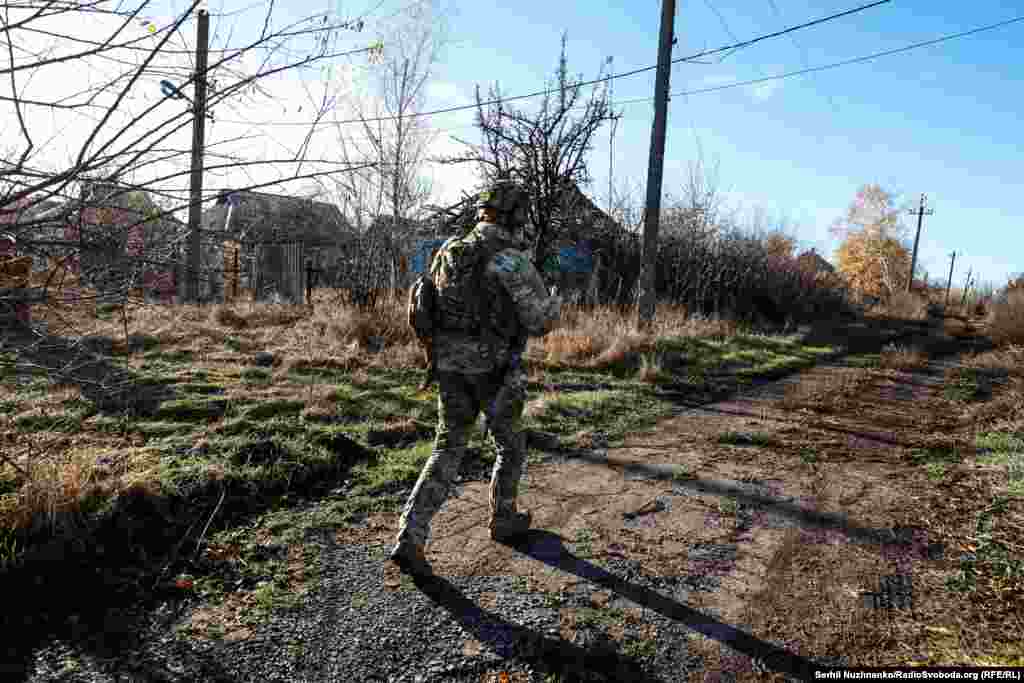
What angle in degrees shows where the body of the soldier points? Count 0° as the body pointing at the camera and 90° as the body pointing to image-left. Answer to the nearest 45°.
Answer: approximately 225°

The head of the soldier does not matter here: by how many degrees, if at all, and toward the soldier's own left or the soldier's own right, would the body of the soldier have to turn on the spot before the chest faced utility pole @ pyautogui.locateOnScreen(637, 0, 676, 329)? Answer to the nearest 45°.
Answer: approximately 45° to the soldier's own left

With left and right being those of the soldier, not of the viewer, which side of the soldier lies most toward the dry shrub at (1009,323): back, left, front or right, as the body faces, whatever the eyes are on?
front

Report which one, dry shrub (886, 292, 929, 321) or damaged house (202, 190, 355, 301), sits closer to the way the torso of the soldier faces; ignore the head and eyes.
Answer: the dry shrub

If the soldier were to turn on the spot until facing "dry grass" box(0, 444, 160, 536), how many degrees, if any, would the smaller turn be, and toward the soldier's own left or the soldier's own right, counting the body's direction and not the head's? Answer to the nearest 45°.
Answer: approximately 135° to the soldier's own left

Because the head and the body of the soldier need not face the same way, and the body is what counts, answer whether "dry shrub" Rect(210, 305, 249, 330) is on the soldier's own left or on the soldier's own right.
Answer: on the soldier's own left

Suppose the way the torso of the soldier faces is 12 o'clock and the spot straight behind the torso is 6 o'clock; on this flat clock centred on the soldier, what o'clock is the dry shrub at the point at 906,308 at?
The dry shrub is roughly at 12 o'clock from the soldier.

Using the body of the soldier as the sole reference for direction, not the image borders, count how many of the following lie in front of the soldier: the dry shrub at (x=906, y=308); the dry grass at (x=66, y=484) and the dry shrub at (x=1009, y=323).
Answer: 2
